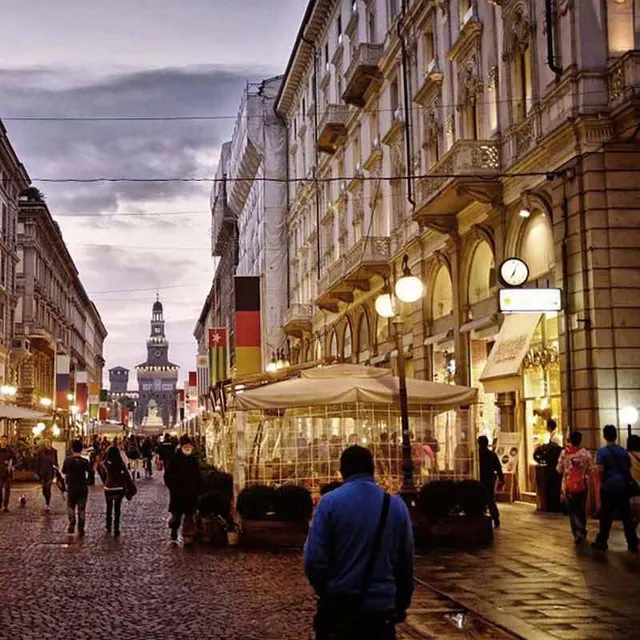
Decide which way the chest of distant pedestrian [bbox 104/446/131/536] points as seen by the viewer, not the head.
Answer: away from the camera

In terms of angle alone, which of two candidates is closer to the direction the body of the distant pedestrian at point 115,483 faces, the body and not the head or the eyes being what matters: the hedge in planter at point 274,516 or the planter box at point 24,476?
the planter box

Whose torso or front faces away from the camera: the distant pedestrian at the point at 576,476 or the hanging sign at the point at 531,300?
the distant pedestrian

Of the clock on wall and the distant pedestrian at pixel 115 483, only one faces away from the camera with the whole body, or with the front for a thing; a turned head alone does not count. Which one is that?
the distant pedestrian

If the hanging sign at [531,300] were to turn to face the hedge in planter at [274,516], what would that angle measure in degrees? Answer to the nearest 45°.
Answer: approximately 45° to its right

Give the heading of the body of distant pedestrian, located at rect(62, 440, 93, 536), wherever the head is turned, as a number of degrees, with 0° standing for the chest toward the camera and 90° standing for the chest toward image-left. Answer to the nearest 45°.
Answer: approximately 180°

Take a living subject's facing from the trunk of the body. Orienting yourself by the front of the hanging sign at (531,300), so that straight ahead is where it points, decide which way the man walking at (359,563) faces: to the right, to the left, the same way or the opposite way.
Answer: the opposite way

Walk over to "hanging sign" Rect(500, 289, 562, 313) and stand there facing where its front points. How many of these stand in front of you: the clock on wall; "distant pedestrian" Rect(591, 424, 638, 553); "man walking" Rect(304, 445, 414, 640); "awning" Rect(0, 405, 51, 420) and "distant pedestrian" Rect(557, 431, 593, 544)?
3

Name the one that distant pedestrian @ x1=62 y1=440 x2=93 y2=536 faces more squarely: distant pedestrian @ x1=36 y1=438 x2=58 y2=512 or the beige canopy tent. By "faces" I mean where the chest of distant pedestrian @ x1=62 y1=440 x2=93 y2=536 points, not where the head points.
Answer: the distant pedestrian

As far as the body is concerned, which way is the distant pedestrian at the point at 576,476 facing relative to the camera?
away from the camera

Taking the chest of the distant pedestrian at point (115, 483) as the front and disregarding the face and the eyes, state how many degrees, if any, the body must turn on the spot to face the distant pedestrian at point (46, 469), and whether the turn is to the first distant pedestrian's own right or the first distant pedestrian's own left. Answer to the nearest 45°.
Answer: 0° — they already face them

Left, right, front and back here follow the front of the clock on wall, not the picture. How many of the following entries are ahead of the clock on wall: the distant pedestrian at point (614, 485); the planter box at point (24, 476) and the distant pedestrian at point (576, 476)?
2

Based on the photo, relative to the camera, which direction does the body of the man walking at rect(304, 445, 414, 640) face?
away from the camera

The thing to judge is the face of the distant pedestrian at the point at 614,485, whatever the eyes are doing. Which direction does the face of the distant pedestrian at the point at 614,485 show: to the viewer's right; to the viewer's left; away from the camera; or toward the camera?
away from the camera
